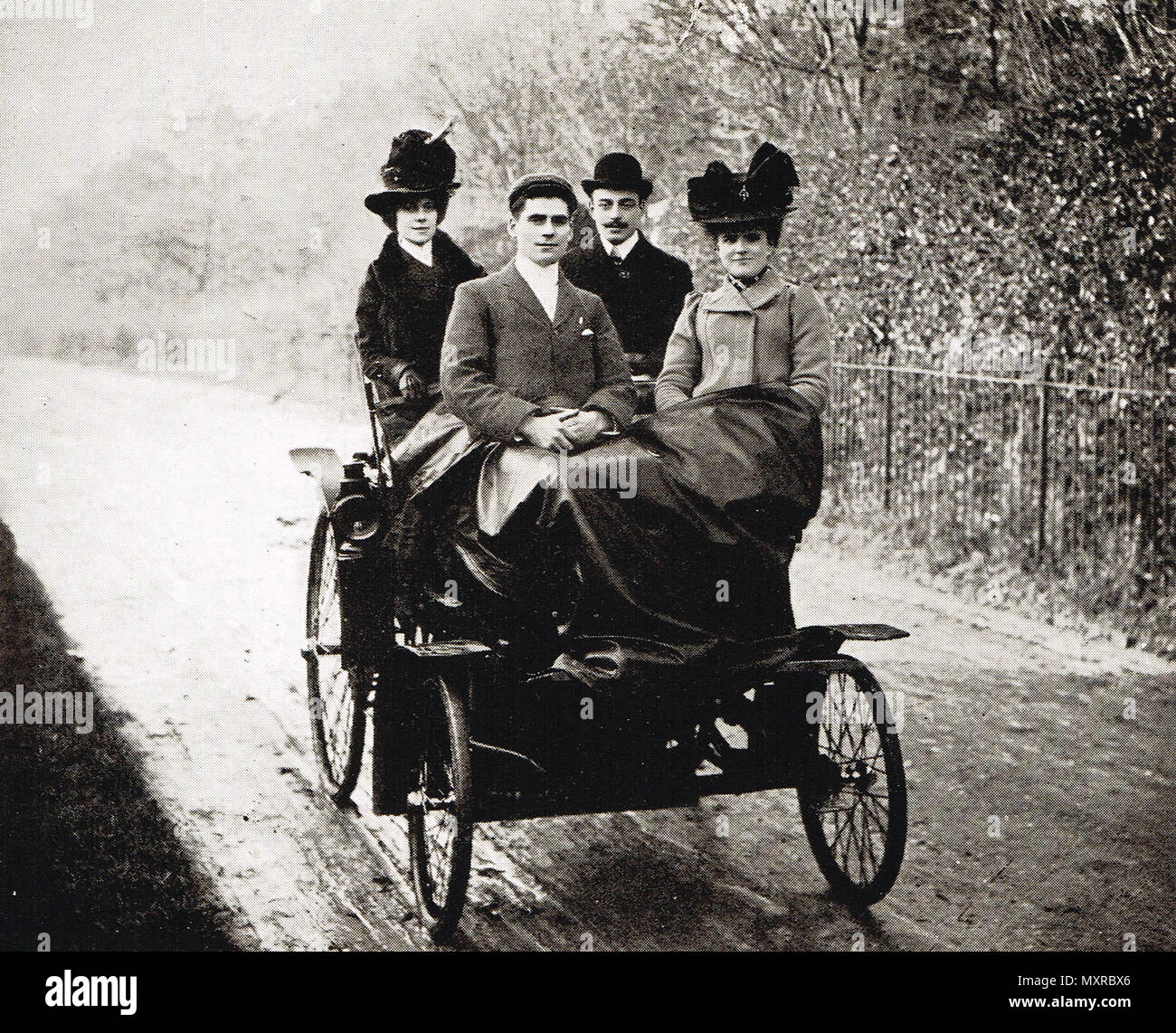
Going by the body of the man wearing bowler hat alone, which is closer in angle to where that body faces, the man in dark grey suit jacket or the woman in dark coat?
the man in dark grey suit jacket

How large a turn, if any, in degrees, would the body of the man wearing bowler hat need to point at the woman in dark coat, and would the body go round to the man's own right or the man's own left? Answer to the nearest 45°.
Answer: approximately 45° to the man's own right

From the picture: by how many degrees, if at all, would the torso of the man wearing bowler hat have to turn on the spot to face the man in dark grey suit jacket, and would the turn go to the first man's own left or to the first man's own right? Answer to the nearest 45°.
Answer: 0° — they already face them

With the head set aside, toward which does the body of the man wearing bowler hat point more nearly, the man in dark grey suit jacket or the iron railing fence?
the man in dark grey suit jacket

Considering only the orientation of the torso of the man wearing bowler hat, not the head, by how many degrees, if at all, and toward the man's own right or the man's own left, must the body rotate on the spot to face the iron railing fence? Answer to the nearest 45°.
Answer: approximately 135° to the man's own left

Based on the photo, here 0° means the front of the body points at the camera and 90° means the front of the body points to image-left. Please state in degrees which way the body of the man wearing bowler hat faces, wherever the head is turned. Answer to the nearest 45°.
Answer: approximately 0°
